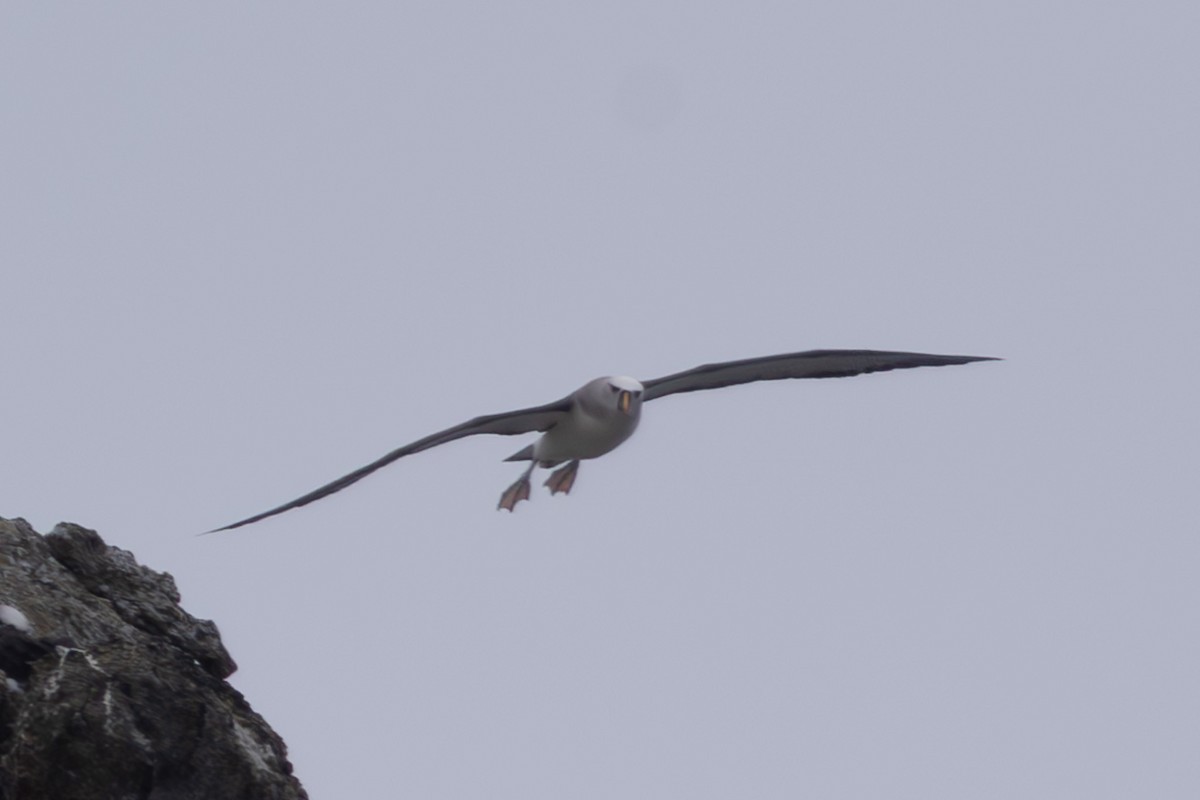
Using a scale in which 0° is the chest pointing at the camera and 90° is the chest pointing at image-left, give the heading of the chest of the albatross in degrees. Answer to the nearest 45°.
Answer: approximately 315°

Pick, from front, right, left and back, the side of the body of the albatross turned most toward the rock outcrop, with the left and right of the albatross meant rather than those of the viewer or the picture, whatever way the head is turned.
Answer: right
